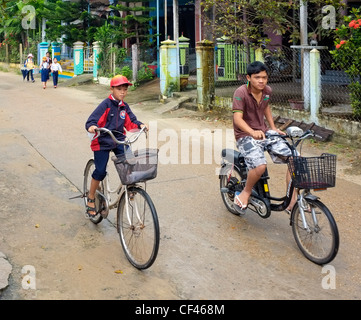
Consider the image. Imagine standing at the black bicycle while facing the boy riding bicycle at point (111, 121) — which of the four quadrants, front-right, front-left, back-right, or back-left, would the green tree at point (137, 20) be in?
front-right

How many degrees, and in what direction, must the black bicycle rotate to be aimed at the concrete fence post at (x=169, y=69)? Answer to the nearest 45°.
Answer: approximately 135° to its left

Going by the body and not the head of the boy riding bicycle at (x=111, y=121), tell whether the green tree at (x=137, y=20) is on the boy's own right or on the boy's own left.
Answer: on the boy's own left

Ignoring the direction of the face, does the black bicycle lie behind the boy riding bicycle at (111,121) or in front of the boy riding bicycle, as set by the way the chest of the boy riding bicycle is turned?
in front

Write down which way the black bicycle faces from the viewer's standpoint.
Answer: facing the viewer and to the right of the viewer

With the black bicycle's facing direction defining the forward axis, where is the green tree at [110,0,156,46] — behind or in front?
behind

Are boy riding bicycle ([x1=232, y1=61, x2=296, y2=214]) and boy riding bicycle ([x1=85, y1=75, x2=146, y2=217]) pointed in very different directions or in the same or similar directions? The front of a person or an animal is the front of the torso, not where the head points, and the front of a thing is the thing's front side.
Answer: same or similar directions

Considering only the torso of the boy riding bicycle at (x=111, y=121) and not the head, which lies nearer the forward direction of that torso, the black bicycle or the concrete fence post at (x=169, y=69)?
the black bicycle

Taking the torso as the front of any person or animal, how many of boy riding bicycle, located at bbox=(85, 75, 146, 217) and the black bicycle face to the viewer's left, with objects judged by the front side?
0

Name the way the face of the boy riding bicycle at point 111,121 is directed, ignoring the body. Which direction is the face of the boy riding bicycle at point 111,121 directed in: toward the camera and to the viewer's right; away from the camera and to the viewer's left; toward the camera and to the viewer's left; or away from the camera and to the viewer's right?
toward the camera and to the viewer's right
